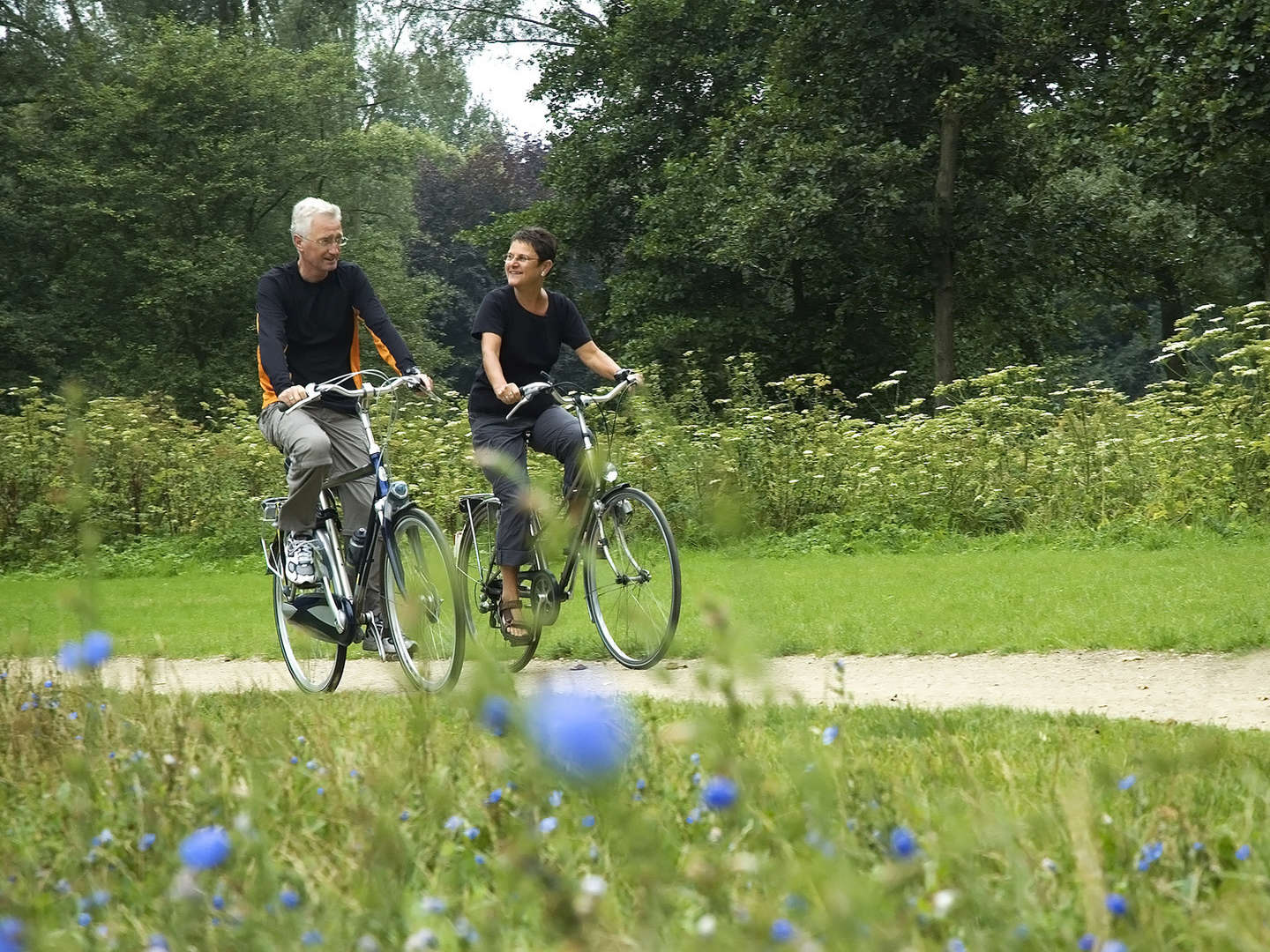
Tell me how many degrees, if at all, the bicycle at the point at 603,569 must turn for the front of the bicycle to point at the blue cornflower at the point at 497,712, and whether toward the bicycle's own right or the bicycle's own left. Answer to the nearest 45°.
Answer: approximately 45° to the bicycle's own right

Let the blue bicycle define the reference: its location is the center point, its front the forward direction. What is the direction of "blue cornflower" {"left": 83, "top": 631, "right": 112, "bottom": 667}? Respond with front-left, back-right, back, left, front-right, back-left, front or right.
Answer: front-right

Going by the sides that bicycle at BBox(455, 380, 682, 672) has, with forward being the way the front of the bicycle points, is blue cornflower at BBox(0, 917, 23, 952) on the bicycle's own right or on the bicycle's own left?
on the bicycle's own right

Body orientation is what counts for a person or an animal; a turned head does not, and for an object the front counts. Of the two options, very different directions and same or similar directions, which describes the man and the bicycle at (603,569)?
same or similar directions

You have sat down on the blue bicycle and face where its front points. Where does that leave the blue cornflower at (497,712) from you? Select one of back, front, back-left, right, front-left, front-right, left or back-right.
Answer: front-right

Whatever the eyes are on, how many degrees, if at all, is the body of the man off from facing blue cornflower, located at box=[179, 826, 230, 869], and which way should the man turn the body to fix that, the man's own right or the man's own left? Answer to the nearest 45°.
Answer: approximately 45° to the man's own right

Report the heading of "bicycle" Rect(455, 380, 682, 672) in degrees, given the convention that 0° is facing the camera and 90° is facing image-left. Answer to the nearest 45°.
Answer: approximately 315°

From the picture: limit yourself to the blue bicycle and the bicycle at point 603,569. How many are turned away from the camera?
0

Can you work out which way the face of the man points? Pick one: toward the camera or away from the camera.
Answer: toward the camera

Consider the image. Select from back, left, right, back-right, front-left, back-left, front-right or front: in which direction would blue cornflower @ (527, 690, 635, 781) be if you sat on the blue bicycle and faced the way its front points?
front-right

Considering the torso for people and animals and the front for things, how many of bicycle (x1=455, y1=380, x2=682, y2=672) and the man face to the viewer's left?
0

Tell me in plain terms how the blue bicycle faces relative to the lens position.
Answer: facing the viewer and to the right of the viewer

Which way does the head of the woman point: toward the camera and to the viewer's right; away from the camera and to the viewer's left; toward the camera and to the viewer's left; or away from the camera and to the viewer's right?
toward the camera and to the viewer's left

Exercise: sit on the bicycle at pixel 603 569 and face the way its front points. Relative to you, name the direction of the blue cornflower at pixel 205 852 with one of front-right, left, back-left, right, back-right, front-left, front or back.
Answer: front-right

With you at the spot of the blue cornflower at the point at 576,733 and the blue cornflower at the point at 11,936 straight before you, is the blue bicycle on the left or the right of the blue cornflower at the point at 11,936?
right
